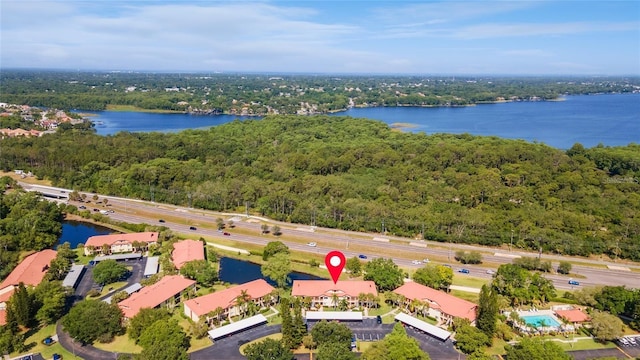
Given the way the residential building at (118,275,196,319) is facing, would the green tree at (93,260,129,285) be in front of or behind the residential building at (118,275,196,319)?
behind

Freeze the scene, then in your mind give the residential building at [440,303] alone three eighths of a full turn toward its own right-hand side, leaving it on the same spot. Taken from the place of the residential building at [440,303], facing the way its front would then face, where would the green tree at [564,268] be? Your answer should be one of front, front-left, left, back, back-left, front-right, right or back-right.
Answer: front-right

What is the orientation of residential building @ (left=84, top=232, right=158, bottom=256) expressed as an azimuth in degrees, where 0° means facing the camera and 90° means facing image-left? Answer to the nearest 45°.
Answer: approximately 0°

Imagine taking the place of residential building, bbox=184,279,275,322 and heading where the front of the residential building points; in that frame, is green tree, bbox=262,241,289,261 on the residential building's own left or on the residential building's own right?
on the residential building's own left

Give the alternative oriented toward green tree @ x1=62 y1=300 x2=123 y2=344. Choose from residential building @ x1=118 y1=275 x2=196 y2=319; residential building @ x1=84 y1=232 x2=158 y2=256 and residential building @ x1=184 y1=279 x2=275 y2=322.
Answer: residential building @ x1=84 y1=232 x2=158 y2=256

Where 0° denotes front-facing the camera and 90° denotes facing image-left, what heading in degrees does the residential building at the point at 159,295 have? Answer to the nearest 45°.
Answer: approximately 315°

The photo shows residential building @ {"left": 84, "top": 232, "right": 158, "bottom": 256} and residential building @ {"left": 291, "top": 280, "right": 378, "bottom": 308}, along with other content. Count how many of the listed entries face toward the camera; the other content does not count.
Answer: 2

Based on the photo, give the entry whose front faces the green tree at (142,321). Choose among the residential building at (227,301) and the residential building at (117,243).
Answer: the residential building at (117,243)

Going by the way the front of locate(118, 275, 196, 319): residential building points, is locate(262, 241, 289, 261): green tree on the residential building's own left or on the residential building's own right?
on the residential building's own left
